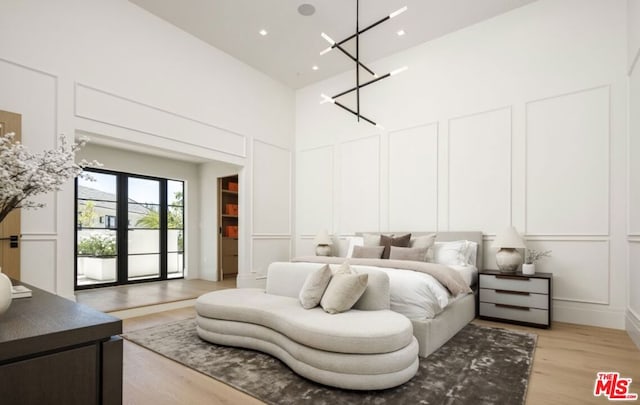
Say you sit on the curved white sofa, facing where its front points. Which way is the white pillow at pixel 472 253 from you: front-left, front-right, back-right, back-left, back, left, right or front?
back

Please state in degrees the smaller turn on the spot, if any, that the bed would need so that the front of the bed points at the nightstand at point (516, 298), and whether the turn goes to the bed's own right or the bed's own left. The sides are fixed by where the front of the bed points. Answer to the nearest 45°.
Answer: approximately 180°

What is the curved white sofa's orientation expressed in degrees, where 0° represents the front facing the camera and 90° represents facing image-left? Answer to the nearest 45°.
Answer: approximately 45°

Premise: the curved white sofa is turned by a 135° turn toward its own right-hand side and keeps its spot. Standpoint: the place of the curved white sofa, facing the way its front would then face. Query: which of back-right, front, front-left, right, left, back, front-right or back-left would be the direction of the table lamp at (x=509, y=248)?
front-right

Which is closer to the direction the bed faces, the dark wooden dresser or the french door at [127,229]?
the dark wooden dresser

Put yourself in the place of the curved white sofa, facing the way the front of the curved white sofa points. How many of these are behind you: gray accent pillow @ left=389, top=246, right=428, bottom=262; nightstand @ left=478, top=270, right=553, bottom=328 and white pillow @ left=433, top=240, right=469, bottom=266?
3

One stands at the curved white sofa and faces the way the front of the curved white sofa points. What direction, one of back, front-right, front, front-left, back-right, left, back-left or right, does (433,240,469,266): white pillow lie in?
back

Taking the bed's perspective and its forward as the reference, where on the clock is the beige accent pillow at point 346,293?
The beige accent pillow is roughly at 12 o'clock from the bed.

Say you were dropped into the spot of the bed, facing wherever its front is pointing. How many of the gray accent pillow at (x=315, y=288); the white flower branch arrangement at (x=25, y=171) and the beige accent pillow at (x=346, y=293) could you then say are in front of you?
3

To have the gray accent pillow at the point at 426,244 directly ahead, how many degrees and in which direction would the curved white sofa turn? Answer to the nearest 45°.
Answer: approximately 180°

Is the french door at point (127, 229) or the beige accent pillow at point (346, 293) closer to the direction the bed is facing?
the beige accent pillow

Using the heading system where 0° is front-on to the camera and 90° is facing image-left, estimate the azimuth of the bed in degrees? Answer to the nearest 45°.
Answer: approximately 45°
